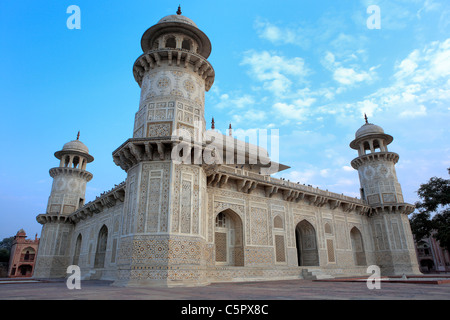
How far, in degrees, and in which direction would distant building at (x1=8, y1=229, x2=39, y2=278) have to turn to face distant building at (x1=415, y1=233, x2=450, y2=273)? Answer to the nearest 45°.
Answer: approximately 45° to its left

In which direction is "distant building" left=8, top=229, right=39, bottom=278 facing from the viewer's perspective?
toward the camera

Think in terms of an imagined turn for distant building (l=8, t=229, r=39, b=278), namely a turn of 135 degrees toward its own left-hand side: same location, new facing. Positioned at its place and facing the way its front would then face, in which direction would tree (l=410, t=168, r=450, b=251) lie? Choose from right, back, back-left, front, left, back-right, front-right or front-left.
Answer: right
